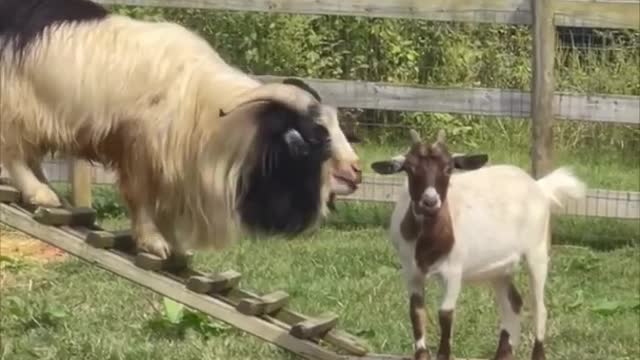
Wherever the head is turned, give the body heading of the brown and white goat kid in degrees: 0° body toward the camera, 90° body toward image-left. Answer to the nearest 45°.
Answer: approximately 45°

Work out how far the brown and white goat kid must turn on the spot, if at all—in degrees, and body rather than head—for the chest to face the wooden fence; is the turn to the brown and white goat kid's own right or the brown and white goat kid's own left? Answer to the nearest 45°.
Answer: approximately 135° to the brown and white goat kid's own right

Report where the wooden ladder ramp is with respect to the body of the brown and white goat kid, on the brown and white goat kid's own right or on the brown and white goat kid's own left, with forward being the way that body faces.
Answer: on the brown and white goat kid's own right

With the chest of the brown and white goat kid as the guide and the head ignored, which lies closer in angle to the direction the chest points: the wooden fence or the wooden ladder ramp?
the wooden ladder ramp
